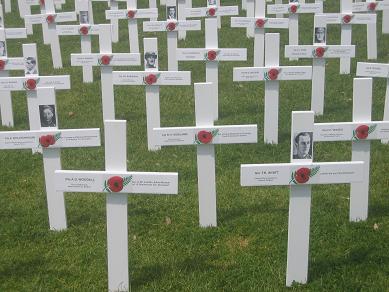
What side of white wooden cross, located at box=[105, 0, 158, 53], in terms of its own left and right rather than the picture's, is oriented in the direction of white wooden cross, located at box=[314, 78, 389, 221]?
front

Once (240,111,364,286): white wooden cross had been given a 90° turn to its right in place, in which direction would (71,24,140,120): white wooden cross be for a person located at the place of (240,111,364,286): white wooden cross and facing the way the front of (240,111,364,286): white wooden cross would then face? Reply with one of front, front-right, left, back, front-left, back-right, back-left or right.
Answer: front-right

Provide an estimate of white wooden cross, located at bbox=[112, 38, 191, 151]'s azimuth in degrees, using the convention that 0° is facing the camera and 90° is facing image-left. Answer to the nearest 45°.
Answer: approximately 0°

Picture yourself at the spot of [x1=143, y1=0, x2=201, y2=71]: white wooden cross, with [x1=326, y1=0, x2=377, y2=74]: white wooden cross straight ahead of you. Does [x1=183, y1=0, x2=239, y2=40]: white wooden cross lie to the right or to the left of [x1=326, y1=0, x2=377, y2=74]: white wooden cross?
left

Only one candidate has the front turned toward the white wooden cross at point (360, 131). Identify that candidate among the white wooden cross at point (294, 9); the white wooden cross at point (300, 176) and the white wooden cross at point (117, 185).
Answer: the white wooden cross at point (294, 9)

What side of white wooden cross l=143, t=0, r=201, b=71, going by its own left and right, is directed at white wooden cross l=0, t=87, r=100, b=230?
front

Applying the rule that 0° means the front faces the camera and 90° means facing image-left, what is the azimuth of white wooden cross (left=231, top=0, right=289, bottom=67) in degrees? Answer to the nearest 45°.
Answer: approximately 0°

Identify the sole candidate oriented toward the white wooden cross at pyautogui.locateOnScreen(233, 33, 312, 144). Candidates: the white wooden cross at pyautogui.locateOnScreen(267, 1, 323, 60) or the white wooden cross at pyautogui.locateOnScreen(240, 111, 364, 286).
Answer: the white wooden cross at pyautogui.locateOnScreen(267, 1, 323, 60)

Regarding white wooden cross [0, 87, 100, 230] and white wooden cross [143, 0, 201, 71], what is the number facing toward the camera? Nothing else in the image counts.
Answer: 2

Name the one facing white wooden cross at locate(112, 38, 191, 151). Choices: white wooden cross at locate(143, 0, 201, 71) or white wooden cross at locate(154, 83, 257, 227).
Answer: white wooden cross at locate(143, 0, 201, 71)

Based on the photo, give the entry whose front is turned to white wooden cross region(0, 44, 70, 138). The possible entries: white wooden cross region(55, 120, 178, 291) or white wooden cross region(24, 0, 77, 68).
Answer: white wooden cross region(24, 0, 77, 68)

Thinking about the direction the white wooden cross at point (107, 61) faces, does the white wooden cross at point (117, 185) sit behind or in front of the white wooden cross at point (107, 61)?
in front
